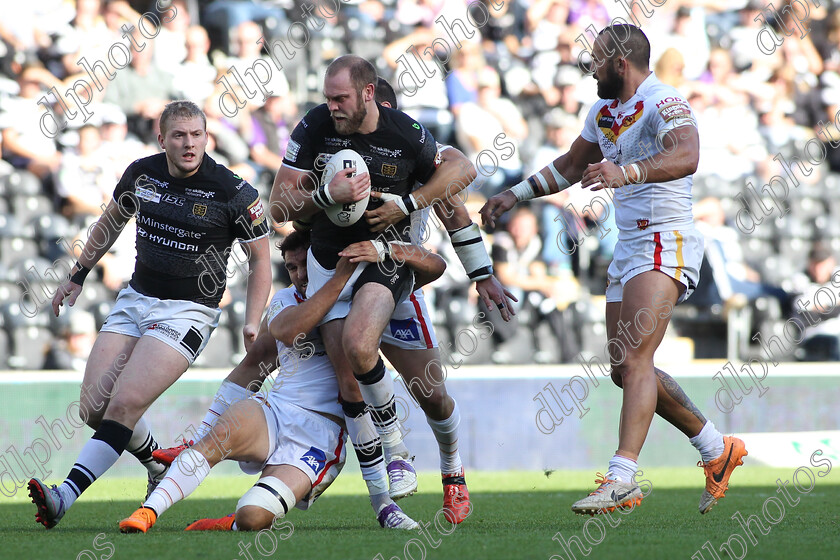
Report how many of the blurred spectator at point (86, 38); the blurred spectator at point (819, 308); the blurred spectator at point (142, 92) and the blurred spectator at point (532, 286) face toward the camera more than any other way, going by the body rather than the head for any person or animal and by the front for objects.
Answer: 4

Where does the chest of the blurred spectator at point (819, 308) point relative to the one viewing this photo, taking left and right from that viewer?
facing the viewer

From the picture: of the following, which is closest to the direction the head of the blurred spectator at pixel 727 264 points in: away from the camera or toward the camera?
toward the camera

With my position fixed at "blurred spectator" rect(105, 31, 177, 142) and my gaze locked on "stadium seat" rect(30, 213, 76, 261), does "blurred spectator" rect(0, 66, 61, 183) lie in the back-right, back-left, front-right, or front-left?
front-right

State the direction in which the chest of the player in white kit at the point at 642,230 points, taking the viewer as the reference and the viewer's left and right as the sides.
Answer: facing the viewer and to the left of the viewer

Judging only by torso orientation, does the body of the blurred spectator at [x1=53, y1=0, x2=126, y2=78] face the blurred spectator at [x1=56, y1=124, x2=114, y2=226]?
yes

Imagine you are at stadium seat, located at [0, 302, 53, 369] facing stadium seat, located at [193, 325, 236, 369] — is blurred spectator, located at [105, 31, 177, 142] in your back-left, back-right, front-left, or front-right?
front-left

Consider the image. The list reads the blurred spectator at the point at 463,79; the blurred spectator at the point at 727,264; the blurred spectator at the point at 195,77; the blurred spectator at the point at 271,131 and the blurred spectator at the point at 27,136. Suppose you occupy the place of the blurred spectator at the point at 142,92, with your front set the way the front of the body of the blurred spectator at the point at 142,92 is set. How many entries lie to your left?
4

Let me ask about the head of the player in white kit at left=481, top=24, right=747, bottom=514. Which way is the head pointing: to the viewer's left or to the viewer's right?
to the viewer's left

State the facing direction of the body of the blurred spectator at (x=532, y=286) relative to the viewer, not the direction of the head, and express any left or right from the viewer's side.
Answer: facing the viewer

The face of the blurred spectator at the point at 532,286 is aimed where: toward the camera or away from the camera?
toward the camera

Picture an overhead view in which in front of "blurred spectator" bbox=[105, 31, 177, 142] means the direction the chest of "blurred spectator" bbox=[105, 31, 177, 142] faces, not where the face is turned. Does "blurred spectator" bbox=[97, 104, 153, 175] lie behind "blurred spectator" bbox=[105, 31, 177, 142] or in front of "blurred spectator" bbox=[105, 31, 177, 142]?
in front

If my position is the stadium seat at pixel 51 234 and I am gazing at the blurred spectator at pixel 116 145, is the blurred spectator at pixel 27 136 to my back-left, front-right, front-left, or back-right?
front-left

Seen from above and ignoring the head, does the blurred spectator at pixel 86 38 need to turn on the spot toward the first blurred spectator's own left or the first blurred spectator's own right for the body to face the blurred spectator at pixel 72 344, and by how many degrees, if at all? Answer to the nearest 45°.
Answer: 0° — they already face them
